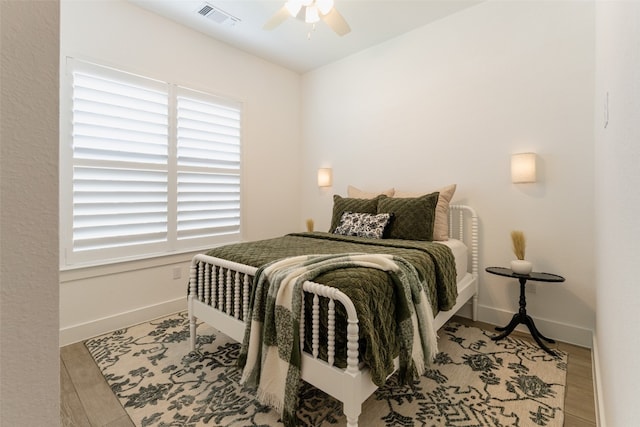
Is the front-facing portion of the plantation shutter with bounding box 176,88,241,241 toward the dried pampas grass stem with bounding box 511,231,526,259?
yes

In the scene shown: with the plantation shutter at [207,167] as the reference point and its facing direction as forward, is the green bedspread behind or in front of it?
in front

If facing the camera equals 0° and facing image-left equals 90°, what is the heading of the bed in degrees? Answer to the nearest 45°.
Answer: approximately 45°

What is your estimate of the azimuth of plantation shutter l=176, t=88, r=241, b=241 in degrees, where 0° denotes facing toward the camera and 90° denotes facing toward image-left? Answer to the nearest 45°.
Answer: approximately 315°

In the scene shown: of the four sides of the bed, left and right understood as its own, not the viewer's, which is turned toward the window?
right

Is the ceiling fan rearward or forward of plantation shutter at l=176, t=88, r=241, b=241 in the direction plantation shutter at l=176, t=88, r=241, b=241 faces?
forward

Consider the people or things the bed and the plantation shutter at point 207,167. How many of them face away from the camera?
0

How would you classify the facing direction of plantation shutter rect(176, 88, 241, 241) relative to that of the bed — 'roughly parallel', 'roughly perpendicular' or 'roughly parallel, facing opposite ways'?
roughly perpendicular

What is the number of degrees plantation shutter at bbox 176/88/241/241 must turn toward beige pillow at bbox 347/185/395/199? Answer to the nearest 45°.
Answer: approximately 45° to its left

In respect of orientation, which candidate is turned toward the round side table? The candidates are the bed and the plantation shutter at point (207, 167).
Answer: the plantation shutter

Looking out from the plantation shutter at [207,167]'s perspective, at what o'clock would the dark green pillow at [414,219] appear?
The dark green pillow is roughly at 12 o'clock from the plantation shutter.

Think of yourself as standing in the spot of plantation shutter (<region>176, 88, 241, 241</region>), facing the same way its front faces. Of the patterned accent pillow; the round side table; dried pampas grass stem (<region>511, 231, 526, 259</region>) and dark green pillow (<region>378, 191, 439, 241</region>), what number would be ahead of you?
4
